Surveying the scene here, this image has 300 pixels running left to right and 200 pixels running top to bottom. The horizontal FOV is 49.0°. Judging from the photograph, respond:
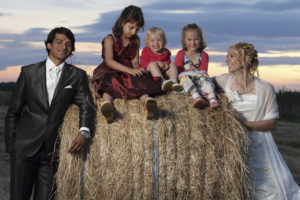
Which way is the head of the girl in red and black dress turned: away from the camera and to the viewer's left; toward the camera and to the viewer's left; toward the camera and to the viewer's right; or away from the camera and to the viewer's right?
toward the camera and to the viewer's right

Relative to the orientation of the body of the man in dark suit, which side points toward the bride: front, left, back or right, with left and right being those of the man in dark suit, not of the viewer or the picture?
left

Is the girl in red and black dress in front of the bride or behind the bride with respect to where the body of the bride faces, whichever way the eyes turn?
in front

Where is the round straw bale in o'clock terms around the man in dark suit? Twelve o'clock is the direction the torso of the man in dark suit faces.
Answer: The round straw bale is roughly at 10 o'clock from the man in dark suit.

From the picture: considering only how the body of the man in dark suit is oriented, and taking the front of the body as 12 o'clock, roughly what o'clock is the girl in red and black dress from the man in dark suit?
The girl in red and black dress is roughly at 9 o'clock from the man in dark suit.

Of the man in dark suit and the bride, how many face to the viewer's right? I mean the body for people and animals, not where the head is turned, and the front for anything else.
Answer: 0
